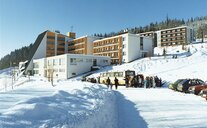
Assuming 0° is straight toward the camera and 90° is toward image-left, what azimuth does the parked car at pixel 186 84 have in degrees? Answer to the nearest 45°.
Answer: approximately 45°
